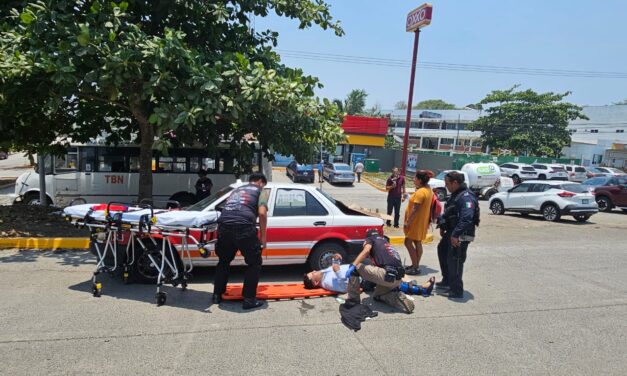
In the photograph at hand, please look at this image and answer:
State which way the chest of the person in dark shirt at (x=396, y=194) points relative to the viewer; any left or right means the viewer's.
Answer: facing the viewer

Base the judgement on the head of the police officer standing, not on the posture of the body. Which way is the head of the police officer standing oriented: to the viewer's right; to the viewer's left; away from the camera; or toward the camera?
to the viewer's left

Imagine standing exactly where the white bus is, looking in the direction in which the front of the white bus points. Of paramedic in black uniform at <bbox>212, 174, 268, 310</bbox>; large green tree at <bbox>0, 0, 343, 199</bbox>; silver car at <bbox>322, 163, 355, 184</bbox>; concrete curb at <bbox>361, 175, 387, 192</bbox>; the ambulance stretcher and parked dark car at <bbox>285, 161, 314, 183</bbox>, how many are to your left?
3

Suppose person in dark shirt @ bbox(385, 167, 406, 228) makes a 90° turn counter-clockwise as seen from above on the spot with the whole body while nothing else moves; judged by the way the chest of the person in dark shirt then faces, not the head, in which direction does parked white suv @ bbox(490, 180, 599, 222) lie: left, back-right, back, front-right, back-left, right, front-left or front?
front-left

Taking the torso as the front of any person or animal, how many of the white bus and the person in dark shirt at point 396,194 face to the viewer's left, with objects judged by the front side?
1

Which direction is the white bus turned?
to the viewer's left

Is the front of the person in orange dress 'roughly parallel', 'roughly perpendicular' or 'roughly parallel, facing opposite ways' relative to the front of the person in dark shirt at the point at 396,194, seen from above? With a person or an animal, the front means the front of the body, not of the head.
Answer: roughly perpendicular

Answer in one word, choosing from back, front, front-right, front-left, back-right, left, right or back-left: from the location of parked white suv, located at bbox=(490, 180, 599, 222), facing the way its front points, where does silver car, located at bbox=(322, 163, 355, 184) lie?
front

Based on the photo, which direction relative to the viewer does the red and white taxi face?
to the viewer's left

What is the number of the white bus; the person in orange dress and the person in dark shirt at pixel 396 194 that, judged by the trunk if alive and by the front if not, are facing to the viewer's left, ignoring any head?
2

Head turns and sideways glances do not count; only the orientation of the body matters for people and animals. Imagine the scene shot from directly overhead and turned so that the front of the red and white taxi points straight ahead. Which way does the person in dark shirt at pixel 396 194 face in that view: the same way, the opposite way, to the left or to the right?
to the left

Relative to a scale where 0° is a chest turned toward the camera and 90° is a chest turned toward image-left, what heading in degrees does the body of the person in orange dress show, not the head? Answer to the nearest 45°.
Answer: approximately 90°

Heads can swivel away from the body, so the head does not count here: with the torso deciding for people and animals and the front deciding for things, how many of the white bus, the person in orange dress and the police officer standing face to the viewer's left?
3

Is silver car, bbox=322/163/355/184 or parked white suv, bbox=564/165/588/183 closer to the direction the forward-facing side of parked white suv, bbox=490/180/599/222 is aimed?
the silver car

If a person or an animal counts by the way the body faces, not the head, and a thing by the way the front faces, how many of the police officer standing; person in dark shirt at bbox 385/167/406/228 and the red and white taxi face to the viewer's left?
2

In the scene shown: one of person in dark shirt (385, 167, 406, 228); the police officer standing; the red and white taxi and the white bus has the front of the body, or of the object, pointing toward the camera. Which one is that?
the person in dark shirt

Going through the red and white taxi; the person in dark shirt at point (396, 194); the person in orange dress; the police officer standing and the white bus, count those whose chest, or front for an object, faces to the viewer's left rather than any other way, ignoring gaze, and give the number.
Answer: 4

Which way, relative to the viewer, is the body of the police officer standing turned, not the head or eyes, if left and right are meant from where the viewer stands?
facing to the left of the viewer
